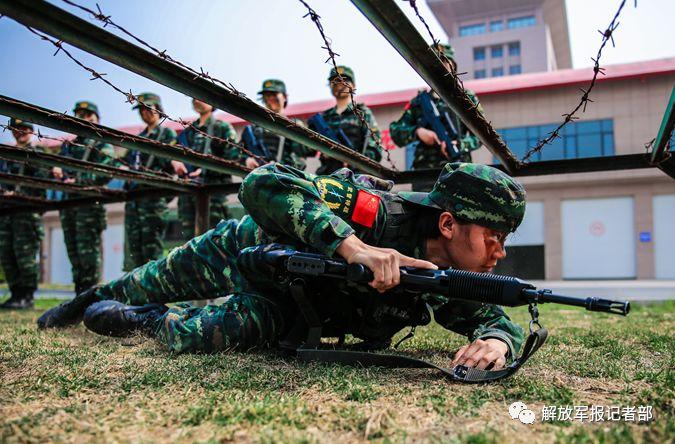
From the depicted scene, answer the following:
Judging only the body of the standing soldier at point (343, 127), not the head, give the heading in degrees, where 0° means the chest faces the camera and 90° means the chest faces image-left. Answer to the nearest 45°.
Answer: approximately 0°

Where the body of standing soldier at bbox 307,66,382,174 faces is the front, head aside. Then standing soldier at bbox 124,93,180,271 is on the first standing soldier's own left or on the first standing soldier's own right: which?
on the first standing soldier's own right

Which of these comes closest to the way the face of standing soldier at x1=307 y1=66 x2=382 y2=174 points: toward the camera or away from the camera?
toward the camera

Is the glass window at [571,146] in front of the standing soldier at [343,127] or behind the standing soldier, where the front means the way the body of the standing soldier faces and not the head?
behind

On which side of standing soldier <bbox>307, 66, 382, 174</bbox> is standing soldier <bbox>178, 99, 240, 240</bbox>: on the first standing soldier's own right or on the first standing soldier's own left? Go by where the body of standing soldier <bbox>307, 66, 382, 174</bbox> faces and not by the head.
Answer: on the first standing soldier's own right

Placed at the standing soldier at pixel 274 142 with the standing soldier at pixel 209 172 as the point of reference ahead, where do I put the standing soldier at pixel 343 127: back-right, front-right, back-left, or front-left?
back-left

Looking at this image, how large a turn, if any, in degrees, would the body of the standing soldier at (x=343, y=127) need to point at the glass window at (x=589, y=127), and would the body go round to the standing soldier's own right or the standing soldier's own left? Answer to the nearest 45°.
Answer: approximately 135° to the standing soldier's own left

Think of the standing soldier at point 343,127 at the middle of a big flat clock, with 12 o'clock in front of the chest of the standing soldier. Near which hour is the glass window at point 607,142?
The glass window is roughly at 7 o'clock from the standing soldier.

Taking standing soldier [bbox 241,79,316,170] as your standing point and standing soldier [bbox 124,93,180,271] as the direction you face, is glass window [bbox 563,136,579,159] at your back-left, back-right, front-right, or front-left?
back-right

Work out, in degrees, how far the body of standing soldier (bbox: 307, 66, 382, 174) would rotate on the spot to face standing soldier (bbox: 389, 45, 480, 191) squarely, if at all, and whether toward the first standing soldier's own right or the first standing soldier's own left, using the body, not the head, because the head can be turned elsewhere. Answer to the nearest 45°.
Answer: approximately 45° to the first standing soldier's own left
